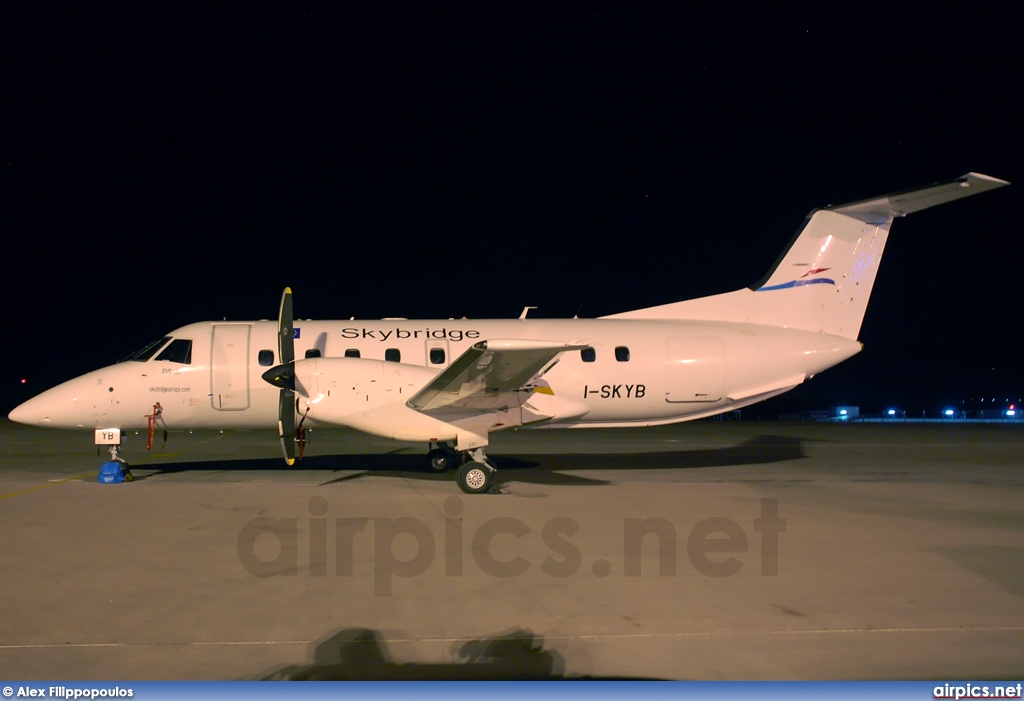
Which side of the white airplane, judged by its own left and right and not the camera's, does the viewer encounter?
left
